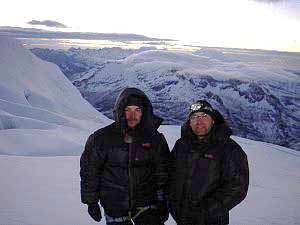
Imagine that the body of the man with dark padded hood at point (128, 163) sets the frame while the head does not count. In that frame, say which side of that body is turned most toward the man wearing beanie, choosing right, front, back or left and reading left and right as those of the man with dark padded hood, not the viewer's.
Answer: left

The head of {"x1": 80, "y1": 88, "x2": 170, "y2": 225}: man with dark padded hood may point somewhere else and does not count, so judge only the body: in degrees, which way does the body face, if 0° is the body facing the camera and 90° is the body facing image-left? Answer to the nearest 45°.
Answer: approximately 0°
